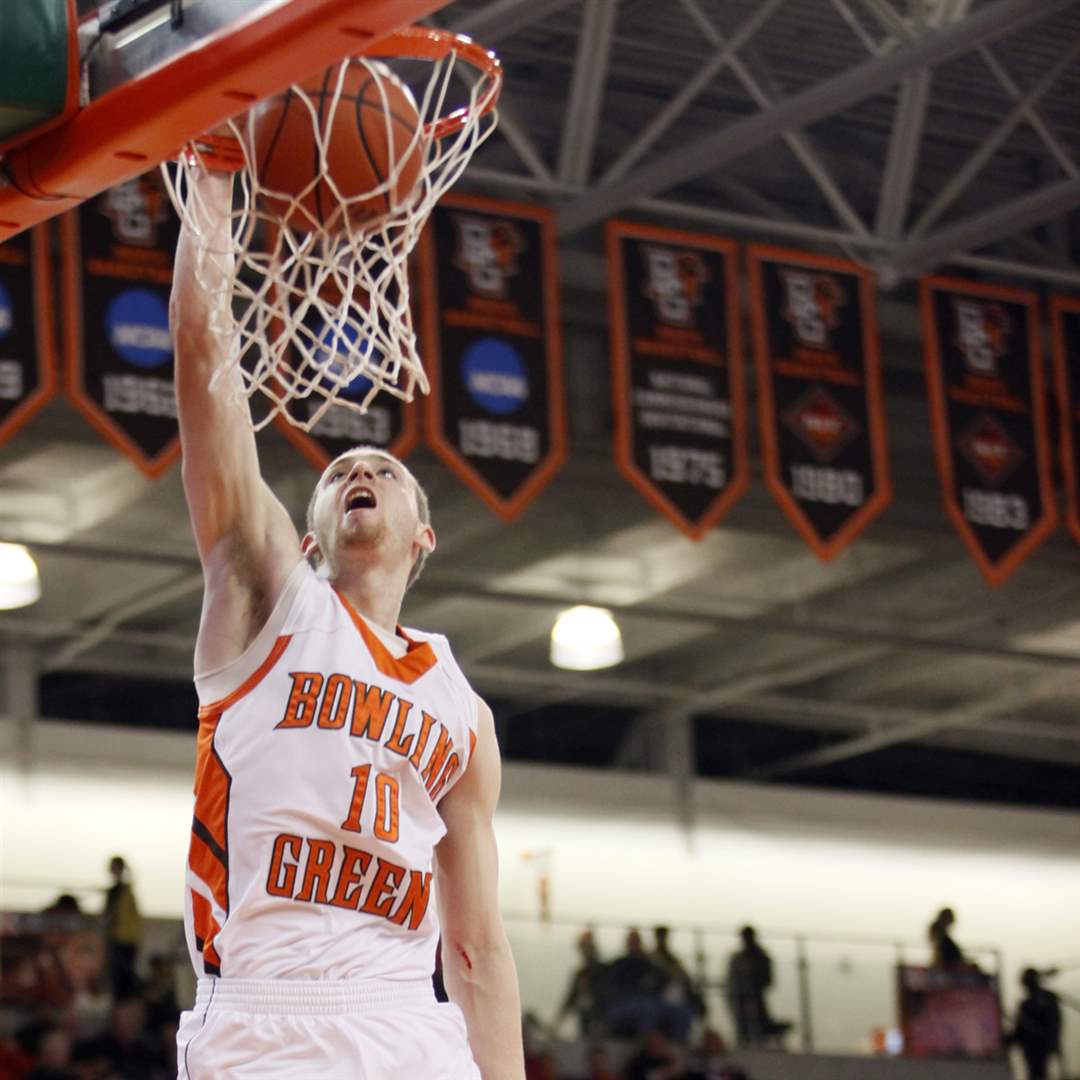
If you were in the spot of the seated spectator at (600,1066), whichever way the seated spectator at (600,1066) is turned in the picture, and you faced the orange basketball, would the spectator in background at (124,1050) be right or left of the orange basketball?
right

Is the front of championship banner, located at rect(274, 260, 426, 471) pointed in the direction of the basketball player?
yes

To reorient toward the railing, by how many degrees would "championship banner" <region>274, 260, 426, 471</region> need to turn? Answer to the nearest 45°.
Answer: approximately 135° to its left

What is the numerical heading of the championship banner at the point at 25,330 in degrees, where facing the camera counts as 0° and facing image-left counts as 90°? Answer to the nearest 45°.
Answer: approximately 0°

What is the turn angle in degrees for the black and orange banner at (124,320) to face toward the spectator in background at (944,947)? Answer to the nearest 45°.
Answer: approximately 135° to its left

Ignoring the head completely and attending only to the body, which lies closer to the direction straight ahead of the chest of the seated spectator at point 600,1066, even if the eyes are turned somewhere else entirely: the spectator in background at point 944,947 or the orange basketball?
the orange basketball
